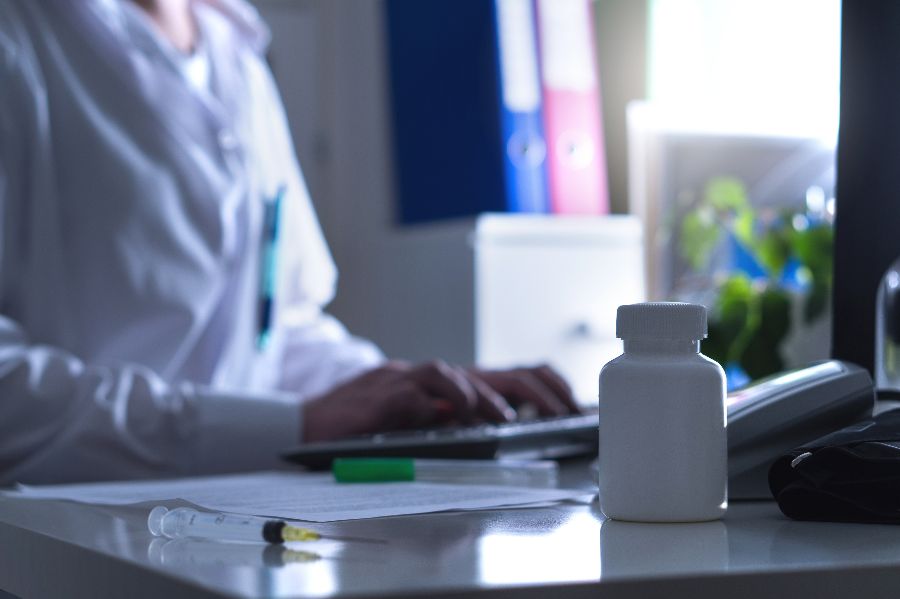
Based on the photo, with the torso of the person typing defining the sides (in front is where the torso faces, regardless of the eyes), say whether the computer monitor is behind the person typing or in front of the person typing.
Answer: in front

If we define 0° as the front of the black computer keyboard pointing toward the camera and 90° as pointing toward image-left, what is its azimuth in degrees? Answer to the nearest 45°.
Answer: approximately 90°

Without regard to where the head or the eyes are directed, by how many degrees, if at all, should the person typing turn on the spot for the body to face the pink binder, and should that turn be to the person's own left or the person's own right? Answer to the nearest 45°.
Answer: approximately 90° to the person's own left

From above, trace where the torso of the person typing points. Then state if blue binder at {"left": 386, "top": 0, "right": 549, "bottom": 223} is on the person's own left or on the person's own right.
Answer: on the person's own left

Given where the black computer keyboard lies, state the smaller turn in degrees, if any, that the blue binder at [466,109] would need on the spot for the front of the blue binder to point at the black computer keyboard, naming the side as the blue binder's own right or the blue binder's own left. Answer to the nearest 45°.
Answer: approximately 45° to the blue binder's own right

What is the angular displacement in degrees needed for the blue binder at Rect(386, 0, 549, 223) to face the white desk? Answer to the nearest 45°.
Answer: approximately 45° to its right

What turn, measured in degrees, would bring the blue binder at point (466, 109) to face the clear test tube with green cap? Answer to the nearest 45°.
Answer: approximately 45° to its right
